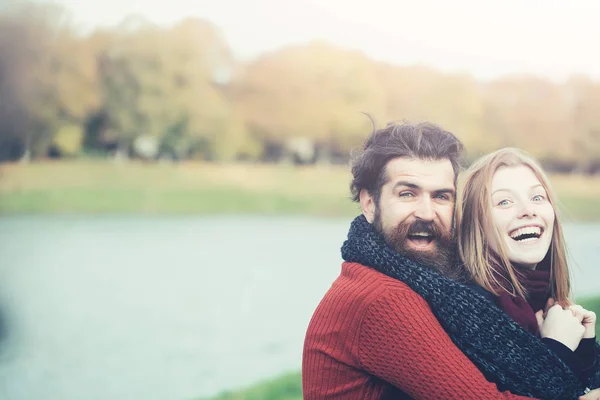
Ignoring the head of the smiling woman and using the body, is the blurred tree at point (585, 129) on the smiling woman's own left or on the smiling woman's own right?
on the smiling woman's own left

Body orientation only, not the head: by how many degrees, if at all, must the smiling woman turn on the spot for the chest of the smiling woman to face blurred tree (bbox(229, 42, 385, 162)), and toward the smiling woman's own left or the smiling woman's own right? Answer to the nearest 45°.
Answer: approximately 180°

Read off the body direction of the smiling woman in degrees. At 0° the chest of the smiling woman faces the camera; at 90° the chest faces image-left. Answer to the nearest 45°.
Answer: approximately 315°

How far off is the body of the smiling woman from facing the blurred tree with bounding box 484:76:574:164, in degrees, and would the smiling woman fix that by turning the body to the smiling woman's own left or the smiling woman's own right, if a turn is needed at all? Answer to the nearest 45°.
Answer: approximately 135° to the smiling woman's own left

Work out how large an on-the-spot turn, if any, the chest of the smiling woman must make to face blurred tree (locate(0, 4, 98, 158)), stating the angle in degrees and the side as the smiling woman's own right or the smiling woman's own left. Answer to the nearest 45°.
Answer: approximately 135° to the smiling woman's own right

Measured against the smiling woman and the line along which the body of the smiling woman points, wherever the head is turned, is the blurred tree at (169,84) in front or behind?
behind

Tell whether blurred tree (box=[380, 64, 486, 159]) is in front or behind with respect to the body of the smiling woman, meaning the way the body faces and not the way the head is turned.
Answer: behind
